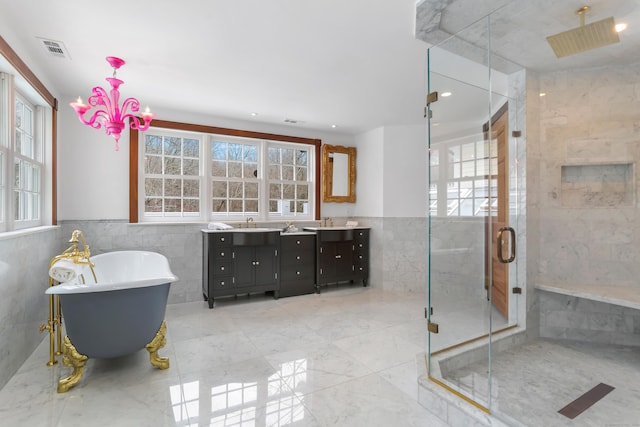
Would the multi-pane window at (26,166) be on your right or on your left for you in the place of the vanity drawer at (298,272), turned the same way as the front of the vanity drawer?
on your right

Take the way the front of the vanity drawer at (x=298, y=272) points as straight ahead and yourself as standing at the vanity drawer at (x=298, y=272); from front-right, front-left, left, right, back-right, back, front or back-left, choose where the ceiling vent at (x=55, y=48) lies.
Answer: front-right

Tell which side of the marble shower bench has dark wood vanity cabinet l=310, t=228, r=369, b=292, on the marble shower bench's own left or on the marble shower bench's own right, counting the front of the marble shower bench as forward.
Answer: on the marble shower bench's own right

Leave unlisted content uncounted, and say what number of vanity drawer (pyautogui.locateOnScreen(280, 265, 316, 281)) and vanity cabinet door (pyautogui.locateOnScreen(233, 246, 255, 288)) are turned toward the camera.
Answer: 2

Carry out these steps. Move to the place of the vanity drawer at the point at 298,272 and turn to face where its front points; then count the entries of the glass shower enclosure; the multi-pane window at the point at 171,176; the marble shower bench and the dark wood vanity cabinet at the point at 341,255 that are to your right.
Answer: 1

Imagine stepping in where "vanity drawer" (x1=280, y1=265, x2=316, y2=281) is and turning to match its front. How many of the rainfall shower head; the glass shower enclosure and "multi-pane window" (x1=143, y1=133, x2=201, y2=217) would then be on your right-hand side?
1

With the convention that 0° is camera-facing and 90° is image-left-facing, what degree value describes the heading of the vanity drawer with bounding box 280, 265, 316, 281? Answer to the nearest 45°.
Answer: approximately 0°
